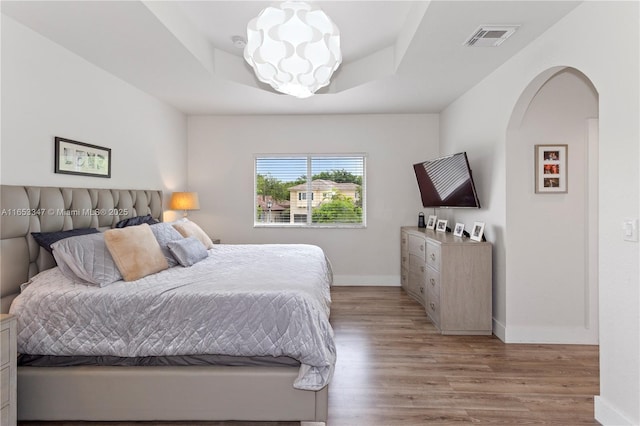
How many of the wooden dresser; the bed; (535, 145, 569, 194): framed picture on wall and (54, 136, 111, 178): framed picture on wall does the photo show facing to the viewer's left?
1

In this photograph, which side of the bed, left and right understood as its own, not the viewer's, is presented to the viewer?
right

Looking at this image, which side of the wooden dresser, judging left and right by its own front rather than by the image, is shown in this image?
left

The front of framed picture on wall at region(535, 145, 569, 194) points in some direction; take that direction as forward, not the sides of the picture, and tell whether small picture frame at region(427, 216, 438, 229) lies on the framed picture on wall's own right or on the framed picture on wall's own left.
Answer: on the framed picture on wall's own right

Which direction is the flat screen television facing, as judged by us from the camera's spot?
facing the viewer and to the left of the viewer

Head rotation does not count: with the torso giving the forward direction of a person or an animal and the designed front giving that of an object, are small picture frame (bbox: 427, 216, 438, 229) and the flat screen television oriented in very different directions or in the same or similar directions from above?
same or similar directions

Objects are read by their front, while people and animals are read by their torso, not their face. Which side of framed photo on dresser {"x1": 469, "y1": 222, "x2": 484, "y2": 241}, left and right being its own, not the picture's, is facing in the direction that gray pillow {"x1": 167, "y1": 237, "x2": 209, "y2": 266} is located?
front

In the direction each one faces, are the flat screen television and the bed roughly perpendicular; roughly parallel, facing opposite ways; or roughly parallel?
roughly parallel, facing opposite ways

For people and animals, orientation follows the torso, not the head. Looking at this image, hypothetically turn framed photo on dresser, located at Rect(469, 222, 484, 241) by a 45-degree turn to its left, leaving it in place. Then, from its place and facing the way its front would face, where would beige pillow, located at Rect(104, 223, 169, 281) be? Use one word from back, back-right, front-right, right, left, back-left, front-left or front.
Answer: front-right

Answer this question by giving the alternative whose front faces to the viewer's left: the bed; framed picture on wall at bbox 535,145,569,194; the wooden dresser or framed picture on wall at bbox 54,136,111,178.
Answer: the wooden dresser

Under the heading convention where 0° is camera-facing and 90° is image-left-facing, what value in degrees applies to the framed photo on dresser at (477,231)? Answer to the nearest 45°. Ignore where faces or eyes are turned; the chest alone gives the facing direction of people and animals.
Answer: approximately 45°

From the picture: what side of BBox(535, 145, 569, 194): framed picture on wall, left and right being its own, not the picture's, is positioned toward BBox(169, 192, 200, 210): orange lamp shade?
right

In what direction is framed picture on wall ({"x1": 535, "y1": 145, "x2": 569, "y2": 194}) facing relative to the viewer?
toward the camera

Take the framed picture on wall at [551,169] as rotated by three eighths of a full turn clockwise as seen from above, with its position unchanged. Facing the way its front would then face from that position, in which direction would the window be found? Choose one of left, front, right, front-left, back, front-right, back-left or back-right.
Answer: front-left

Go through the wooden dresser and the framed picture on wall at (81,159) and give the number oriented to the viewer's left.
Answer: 1

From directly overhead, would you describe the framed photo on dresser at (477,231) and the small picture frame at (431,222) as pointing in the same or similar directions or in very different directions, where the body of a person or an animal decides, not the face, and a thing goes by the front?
same or similar directions

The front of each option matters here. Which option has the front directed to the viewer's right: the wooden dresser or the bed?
the bed
